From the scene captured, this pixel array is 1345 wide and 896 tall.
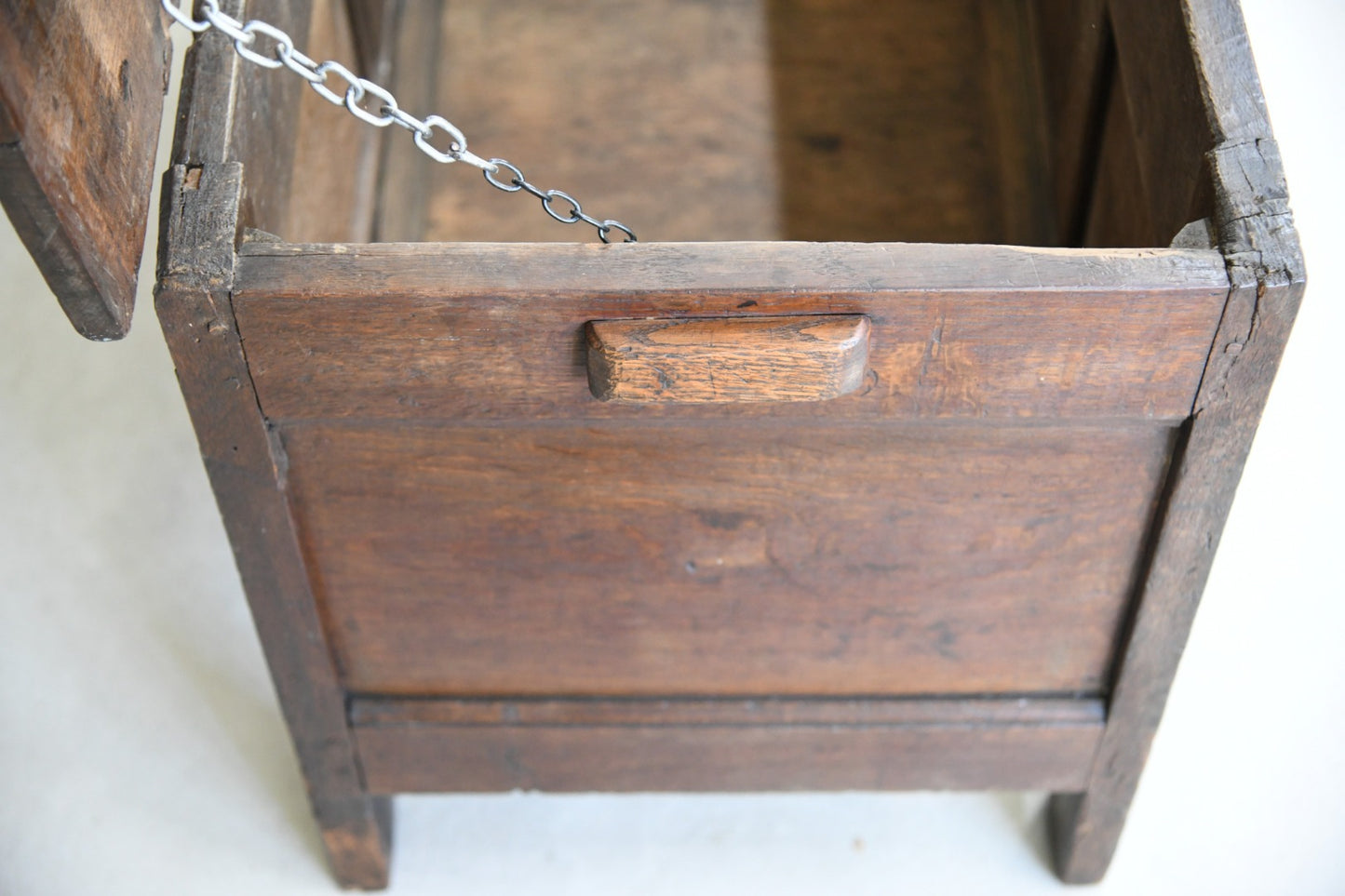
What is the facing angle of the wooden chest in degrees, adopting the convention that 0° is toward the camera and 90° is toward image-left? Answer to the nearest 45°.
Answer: approximately 270°
